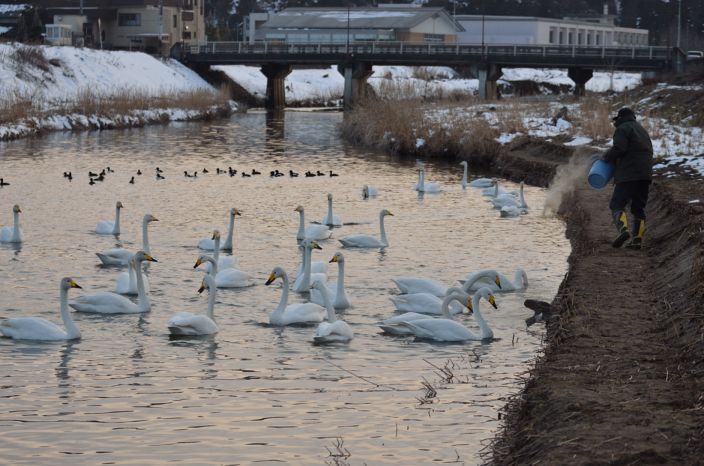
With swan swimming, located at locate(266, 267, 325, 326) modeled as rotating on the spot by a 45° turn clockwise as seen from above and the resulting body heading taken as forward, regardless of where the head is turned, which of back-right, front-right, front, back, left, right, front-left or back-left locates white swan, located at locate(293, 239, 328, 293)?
front-right

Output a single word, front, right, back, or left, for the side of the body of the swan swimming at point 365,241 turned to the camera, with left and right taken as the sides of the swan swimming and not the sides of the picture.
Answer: right

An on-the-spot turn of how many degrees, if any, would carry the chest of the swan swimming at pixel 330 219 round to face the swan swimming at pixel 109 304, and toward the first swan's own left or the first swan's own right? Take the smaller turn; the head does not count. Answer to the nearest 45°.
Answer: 0° — it already faces it

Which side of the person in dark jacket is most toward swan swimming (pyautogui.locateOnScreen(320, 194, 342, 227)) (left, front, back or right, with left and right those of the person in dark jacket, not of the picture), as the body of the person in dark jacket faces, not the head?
front

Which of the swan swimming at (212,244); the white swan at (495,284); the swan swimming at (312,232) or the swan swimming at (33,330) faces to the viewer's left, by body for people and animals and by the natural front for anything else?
the swan swimming at (312,232)

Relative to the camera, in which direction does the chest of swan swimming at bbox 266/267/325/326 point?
to the viewer's left

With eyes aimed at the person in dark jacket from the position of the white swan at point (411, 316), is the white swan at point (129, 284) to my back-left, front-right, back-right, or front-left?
back-left

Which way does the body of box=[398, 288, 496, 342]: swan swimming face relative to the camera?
to the viewer's right

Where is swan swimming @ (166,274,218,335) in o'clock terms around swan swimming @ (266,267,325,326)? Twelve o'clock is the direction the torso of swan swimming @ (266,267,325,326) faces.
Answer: swan swimming @ (166,274,218,335) is roughly at 11 o'clock from swan swimming @ (266,267,325,326).

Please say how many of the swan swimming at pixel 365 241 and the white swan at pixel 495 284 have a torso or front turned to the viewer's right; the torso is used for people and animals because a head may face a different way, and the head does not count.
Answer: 2

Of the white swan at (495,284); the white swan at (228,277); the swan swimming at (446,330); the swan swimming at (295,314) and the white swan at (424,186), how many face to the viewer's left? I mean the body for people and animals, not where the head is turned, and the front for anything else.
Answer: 3

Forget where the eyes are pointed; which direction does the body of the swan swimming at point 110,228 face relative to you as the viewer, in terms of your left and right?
facing to the right of the viewer

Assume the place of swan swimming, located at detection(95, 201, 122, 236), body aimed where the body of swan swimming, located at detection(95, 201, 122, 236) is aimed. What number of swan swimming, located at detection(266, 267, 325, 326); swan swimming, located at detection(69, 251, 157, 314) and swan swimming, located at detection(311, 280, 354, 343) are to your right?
3

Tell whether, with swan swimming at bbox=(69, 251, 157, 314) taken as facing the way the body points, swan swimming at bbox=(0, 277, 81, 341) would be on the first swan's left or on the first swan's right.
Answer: on the first swan's right
